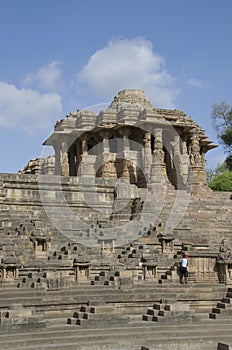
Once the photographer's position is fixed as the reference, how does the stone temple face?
facing the viewer and to the right of the viewer
